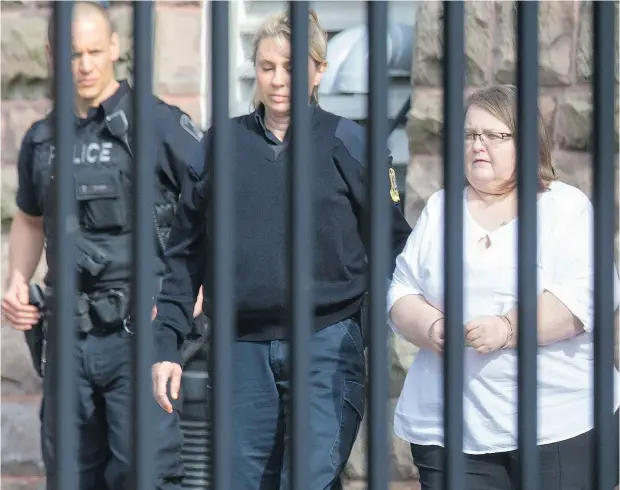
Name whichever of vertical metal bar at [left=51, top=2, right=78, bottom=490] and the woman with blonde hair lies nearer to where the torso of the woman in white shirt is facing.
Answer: the vertical metal bar

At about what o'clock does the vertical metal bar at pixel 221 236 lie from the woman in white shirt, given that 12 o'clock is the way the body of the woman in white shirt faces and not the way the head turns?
The vertical metal bar is roughly at 11 o'clock from the woman in white shirt.

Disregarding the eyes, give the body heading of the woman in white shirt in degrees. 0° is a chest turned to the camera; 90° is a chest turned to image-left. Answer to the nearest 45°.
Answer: approximately 45°

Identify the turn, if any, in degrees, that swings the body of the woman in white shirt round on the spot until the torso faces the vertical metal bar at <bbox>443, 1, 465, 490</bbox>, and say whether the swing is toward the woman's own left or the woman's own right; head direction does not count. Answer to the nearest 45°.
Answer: approximately 45° to the woman's own left

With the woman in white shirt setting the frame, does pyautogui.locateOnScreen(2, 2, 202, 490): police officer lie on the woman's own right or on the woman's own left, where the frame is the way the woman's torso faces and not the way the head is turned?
on the woman's own right

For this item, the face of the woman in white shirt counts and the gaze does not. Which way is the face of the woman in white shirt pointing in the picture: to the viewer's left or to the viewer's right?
to the viewer's left
